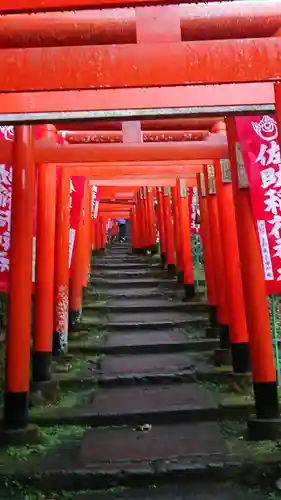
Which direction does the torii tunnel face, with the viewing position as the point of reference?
facing the viewer

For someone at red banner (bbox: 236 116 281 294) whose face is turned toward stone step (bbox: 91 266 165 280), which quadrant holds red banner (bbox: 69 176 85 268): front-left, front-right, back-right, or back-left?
front-left
